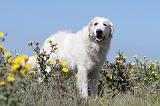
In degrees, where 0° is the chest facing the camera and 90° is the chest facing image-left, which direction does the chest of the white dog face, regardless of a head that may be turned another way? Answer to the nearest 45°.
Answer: approximately 315°
